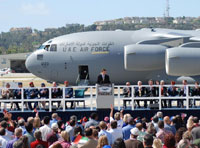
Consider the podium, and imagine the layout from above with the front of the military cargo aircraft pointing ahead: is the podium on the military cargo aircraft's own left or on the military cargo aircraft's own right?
on the military cargo aircraft's own left

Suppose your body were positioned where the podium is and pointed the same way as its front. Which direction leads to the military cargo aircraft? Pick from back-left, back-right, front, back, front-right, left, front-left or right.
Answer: back

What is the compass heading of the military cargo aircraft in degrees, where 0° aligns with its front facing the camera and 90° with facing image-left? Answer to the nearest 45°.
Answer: approximately 90°

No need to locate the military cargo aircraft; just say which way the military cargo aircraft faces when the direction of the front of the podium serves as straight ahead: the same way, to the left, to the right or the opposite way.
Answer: to the right

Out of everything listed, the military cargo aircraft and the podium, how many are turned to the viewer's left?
1

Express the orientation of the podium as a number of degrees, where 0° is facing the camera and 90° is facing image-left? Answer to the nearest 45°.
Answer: approximately 0°
